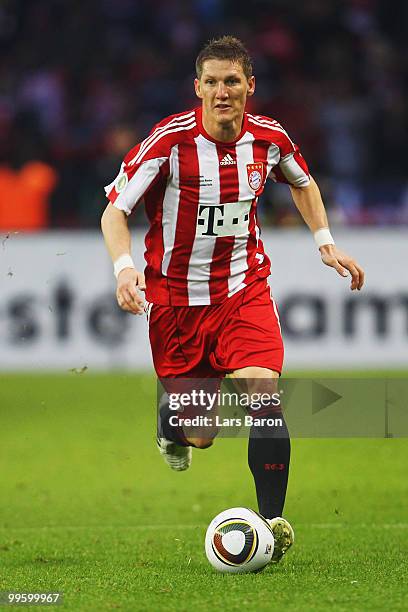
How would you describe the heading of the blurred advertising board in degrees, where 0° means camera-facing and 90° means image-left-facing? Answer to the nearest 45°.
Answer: approximately 0°

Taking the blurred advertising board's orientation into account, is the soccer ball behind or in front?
in front
